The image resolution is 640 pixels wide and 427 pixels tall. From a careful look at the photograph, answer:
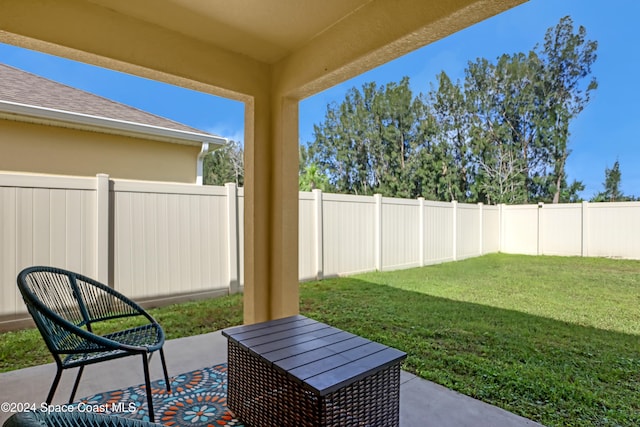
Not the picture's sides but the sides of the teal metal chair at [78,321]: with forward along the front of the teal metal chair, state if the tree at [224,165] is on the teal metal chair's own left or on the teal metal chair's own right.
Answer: on the teal metal chair's own left

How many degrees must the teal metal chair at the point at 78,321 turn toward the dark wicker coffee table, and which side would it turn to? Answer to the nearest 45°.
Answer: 0° — it already faces it

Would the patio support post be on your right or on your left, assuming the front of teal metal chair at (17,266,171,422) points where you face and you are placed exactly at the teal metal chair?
on your left

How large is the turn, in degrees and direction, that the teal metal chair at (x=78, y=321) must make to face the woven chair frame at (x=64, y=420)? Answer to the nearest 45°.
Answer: approximately 45° to its right

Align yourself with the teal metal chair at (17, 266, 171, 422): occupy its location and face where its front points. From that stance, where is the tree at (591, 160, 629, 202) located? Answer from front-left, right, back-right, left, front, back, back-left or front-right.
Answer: front-left

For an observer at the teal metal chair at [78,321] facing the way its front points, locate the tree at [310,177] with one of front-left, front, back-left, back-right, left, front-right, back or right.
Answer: left

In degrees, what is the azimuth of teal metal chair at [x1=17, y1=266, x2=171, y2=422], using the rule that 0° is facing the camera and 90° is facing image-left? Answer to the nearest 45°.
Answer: approximately 315°
